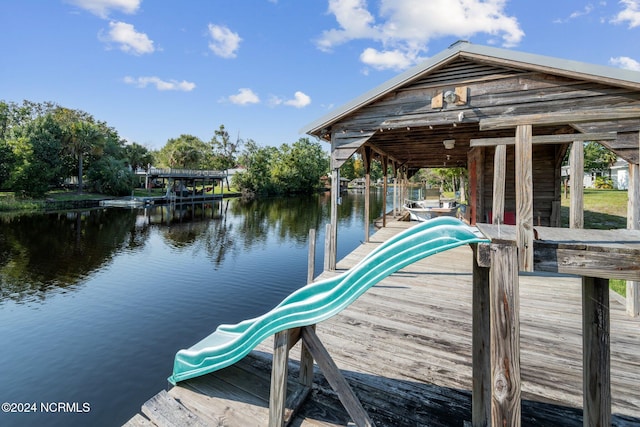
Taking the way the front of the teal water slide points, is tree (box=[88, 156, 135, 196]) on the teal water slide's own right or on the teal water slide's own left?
on the teal water slide's own right

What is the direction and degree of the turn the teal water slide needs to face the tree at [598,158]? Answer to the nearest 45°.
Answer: approximately 135° to its right

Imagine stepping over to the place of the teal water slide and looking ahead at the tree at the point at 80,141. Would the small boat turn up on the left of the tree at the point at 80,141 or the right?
right

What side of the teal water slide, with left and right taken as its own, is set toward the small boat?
right

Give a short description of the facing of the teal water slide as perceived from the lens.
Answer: facing to the left of the viewer
